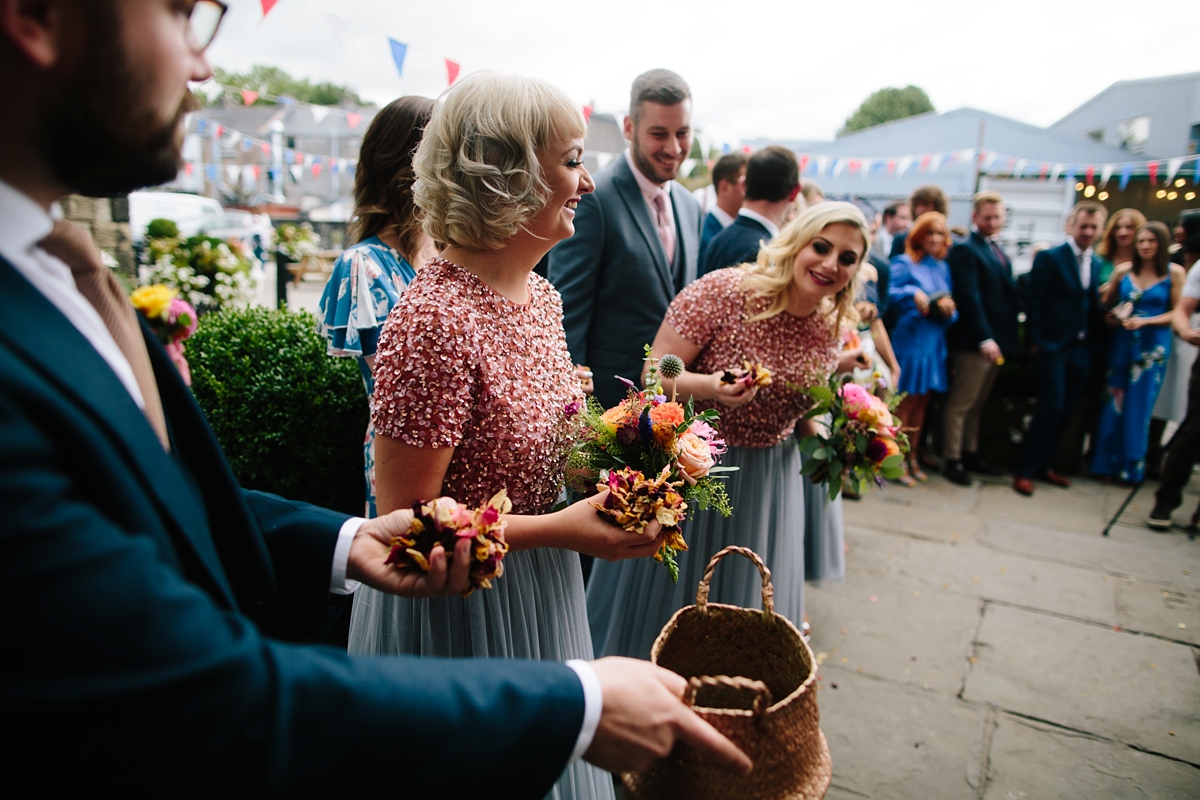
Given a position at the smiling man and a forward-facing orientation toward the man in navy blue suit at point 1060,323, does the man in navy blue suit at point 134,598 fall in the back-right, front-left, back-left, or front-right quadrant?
back-right

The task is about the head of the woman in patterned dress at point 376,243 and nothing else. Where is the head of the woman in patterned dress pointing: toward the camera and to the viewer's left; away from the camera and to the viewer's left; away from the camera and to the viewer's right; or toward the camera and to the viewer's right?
away from the camera and to the viewer's right

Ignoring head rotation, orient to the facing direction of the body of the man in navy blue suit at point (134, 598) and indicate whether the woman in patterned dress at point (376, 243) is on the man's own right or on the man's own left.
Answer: on the man's own left

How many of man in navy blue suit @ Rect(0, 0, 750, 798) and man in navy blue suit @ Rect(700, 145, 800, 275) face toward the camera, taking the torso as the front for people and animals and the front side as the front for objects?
0

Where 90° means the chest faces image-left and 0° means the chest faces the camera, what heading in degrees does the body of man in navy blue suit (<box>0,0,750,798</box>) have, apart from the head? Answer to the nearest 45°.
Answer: approximately 270°

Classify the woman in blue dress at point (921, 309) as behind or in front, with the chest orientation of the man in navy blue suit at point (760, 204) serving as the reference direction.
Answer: in front

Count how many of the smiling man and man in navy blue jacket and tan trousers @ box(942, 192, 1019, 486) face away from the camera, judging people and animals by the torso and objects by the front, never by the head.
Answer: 0

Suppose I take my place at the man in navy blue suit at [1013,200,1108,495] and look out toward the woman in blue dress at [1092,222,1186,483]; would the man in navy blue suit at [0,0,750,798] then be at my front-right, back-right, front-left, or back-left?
back-right
